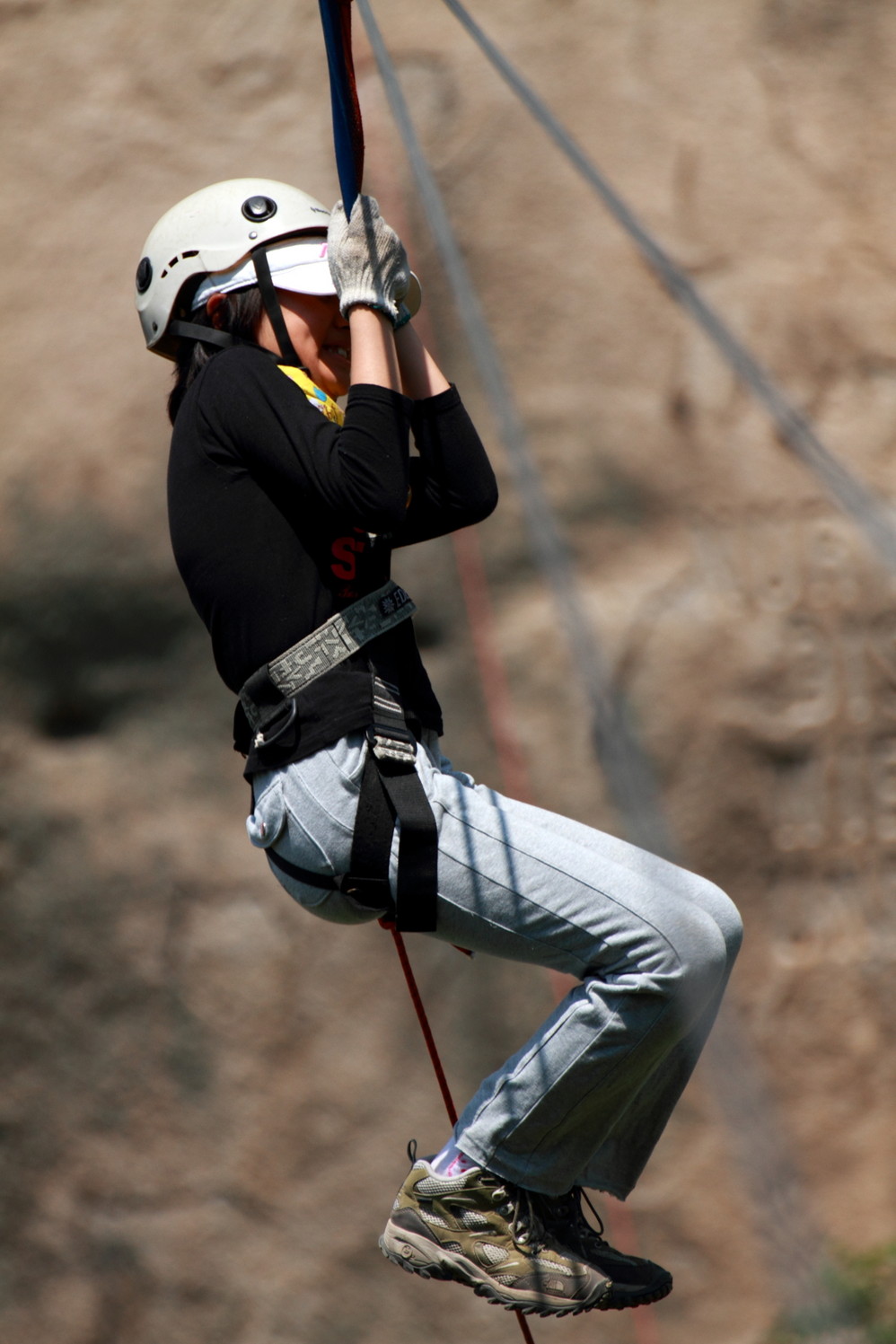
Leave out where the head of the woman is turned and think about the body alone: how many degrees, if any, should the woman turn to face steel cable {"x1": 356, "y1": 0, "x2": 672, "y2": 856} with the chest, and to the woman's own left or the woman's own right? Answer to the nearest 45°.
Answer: approximately 90° to the woman's own left

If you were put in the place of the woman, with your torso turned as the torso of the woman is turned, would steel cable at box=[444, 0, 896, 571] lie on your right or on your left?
on your left

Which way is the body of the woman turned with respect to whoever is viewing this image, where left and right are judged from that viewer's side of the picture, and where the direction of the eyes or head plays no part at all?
facing to the right of the viewer
